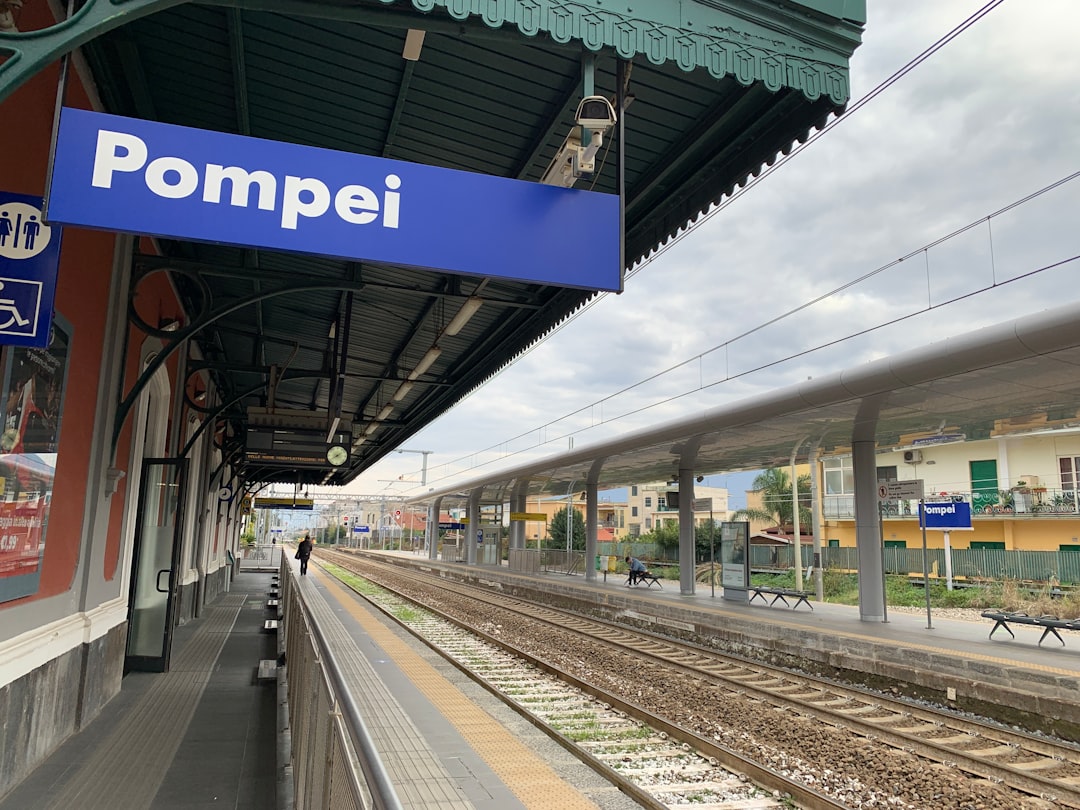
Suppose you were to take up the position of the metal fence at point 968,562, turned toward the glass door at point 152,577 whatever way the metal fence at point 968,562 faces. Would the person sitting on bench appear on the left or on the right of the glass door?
right

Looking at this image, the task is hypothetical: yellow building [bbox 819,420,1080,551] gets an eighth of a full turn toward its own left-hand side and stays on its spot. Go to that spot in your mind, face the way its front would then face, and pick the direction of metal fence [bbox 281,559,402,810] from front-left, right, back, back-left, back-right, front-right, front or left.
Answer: front

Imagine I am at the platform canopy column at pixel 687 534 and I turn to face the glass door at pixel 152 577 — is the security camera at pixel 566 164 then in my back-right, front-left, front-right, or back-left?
front-left

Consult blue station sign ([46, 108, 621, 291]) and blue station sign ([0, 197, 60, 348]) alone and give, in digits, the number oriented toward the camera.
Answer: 2

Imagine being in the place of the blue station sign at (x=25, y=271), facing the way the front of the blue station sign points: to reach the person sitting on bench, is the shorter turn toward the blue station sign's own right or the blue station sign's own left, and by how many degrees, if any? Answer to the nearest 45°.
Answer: approximately 135° to the blue station sign's own left

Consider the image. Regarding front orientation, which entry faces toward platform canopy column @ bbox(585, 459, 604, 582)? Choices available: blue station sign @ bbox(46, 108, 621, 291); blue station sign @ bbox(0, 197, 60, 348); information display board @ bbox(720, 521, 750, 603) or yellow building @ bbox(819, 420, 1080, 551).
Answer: the yellow building

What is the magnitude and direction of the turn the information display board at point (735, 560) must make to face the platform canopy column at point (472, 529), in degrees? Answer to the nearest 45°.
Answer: approximately 90° to its right

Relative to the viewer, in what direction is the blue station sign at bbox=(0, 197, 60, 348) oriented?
toward the camera

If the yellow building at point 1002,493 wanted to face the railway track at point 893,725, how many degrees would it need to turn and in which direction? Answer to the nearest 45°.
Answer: approximately 45° to its left

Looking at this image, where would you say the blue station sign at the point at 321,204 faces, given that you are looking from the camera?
facing the viewer

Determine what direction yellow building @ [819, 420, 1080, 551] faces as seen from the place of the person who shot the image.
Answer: facing the viewer and to the left of the viewer

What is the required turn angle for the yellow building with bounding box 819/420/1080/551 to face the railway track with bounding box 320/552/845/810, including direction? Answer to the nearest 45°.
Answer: approximately 45° to its left

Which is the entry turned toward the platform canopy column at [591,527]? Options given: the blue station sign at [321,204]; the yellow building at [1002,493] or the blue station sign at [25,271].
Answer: the yellow building

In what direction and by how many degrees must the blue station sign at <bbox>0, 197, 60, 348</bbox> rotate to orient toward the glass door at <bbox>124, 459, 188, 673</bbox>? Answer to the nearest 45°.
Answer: approximately 180°

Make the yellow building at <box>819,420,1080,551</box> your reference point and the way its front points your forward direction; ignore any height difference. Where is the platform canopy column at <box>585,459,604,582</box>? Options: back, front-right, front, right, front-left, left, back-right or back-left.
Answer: front
